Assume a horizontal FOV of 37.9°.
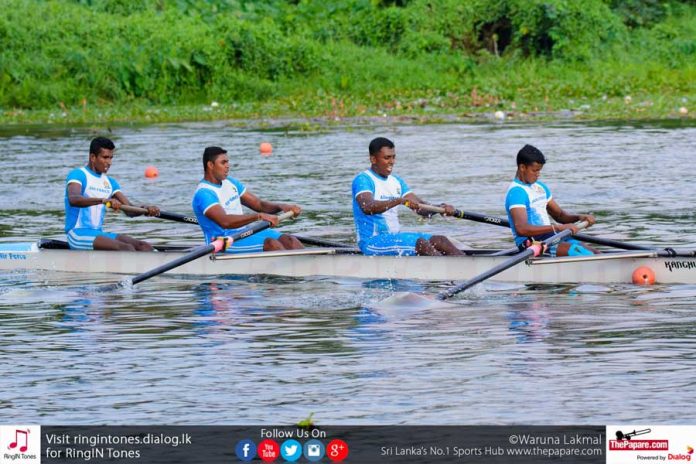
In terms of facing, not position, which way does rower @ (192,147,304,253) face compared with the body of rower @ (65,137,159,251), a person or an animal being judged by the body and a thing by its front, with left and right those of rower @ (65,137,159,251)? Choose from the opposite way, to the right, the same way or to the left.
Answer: the same way

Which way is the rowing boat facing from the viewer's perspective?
to the viewer's left

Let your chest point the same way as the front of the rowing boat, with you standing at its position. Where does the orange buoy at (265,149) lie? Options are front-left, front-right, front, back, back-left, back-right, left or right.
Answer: right

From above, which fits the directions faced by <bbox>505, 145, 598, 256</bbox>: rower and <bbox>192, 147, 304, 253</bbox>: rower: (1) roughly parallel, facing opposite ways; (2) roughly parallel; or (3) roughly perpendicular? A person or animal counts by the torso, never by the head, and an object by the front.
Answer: roughly parallel

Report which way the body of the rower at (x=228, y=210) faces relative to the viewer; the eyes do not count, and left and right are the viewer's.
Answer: facing the viewer and to the right of the viewer

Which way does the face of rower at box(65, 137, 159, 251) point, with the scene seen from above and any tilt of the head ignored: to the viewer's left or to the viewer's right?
to the viewer's right

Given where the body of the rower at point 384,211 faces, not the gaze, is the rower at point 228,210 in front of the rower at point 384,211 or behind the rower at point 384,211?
behind

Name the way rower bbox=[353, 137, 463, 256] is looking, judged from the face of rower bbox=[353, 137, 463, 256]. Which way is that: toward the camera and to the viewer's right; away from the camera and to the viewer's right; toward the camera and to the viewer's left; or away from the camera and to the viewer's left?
toward the camera and to the viewer's right

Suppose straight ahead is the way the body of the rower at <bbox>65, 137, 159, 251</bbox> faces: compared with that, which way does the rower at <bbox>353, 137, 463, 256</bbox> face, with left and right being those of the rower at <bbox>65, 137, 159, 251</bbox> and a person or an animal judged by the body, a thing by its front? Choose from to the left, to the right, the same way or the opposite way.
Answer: the same way

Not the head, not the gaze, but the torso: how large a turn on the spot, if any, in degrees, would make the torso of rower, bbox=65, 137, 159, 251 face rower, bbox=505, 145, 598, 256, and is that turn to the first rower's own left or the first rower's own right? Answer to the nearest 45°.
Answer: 0° — they already face them

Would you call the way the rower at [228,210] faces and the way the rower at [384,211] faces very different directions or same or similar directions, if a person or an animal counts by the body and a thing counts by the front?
same or similar directions
